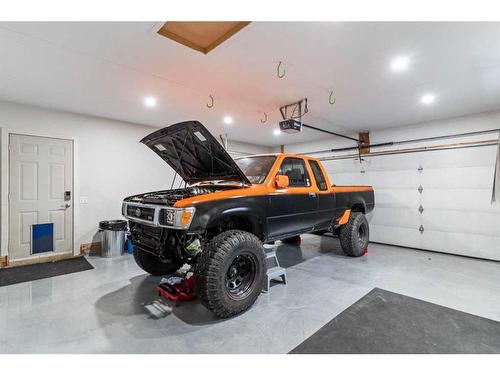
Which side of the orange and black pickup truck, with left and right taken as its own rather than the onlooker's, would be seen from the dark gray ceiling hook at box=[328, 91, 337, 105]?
back

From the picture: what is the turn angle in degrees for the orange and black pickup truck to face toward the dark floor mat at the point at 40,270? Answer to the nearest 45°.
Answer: approximately 45° to its right

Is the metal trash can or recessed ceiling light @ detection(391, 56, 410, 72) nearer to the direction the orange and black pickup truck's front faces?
the metal trash can

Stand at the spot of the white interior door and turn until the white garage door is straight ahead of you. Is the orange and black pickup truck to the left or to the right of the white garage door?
right

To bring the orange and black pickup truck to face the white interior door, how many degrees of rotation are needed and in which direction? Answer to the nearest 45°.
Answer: approximately 90° to its right

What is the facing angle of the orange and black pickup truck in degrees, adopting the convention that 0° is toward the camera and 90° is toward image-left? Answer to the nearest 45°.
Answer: approximately 45°

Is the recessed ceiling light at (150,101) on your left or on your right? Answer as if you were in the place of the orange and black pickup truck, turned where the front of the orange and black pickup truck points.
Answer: on your right

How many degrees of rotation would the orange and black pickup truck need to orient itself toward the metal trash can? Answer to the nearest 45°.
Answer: approximately 90° to its right

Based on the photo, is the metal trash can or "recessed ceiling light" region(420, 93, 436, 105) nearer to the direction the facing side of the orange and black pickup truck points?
the metal trash can
